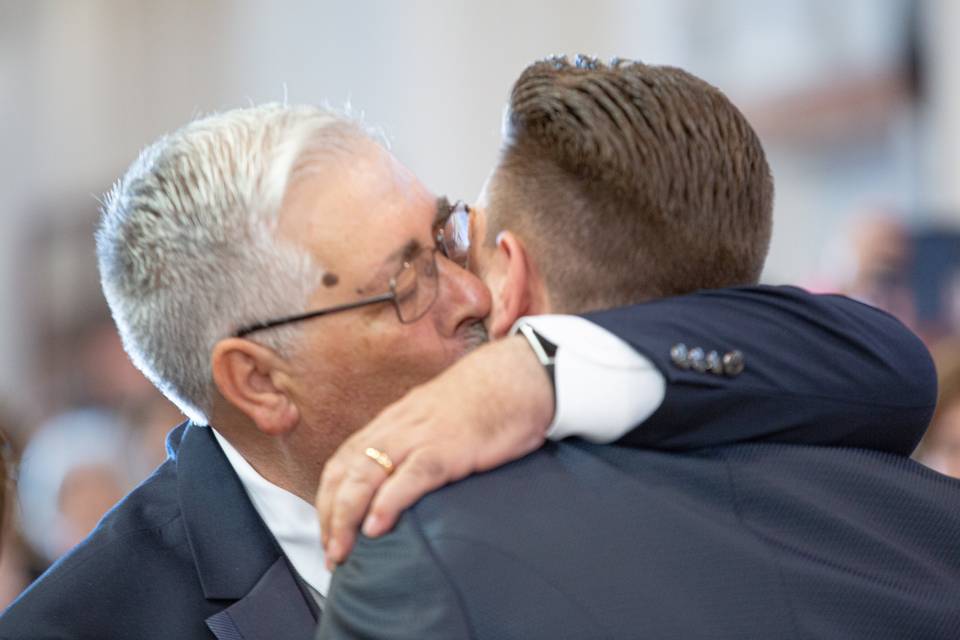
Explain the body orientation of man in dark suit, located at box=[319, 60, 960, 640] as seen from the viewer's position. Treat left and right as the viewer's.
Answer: facing away from the viewer and to the left of the viewer

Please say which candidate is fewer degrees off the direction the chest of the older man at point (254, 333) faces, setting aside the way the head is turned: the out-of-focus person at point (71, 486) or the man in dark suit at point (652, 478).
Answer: the man in dark suit

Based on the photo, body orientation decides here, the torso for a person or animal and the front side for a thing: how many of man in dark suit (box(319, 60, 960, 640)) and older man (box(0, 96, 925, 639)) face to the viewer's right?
1

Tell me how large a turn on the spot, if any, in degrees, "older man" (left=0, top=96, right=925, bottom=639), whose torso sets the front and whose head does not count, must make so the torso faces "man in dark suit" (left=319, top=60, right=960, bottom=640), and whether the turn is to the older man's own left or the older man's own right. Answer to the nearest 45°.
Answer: approximately 45° to the older man's own right

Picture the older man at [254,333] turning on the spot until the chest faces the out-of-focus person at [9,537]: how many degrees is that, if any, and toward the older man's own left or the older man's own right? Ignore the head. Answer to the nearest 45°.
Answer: approximately 135° to the older man's own left

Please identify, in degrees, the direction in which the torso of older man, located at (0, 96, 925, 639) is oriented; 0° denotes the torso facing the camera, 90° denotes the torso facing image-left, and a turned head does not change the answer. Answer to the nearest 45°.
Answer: approximately 270°

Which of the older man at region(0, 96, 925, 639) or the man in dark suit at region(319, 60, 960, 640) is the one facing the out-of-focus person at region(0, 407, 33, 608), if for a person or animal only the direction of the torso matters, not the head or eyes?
the man in dark suit at region(319, 60, 960, 640)

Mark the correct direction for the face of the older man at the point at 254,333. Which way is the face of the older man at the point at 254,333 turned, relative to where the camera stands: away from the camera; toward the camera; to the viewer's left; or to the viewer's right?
to the viewer's right
